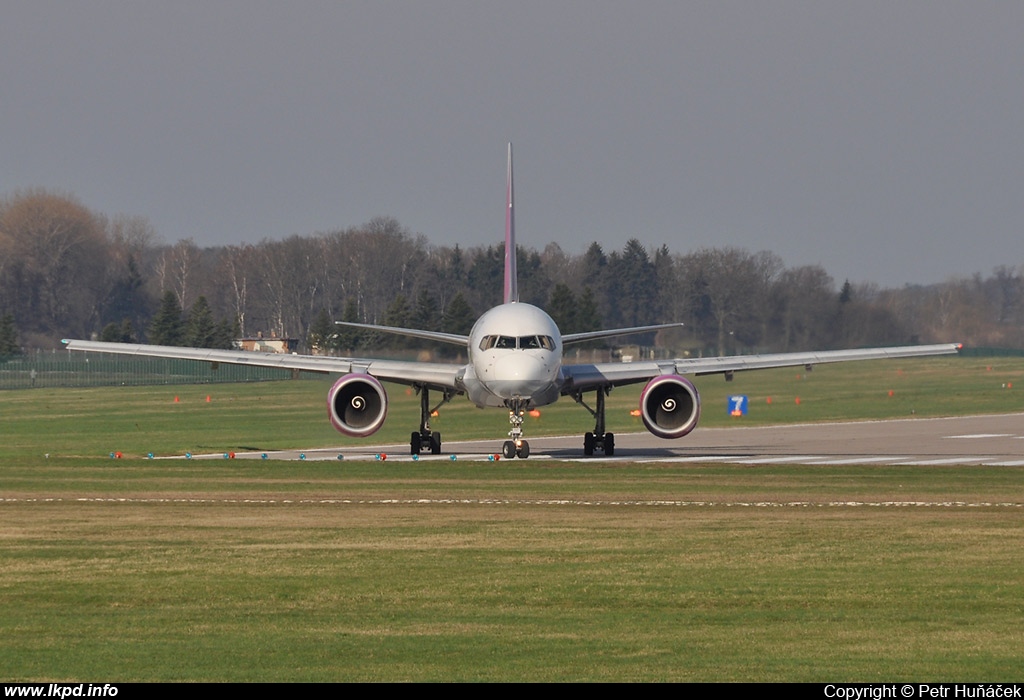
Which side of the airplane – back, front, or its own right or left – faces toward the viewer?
front
